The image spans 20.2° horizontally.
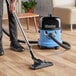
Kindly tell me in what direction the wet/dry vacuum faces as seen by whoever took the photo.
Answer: facing the viewer
